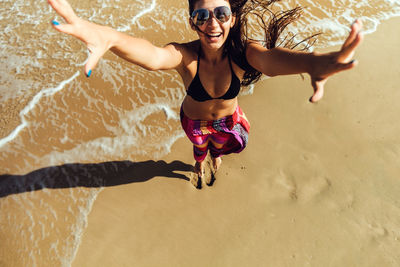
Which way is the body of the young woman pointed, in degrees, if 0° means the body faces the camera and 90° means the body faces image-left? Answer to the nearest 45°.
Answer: approximately 0°
